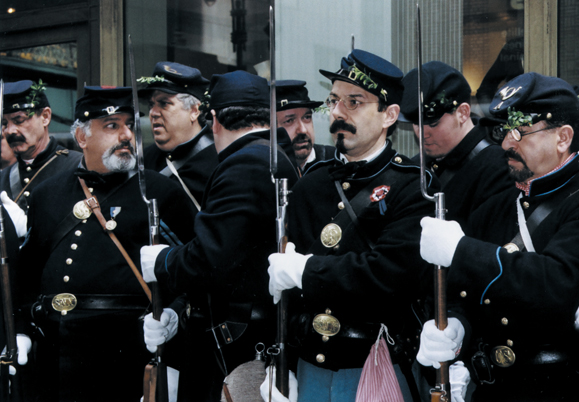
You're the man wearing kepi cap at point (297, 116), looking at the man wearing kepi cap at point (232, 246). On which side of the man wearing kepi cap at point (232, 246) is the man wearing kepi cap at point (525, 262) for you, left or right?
left

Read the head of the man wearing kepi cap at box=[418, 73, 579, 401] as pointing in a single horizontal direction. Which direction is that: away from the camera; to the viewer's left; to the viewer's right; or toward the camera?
to the viewer's left

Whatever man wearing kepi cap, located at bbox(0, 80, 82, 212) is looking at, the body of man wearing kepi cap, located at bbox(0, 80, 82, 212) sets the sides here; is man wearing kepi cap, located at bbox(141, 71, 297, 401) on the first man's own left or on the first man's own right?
on the first man's own left

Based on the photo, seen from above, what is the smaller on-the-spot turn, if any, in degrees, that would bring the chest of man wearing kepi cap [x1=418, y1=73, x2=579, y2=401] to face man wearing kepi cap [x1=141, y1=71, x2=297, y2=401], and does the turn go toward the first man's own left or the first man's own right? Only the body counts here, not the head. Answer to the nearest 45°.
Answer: approximately 45° to the first man's own right

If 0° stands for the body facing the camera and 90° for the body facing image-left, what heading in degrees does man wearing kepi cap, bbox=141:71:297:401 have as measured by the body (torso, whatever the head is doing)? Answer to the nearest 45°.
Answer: approximately 135°

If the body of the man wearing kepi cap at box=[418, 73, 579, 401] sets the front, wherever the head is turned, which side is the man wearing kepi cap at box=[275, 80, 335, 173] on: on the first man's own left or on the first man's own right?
on the first man's own right

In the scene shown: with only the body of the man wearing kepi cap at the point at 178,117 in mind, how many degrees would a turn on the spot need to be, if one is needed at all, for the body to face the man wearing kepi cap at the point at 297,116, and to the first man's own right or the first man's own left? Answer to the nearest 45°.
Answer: approximately 135° to the first man's own left

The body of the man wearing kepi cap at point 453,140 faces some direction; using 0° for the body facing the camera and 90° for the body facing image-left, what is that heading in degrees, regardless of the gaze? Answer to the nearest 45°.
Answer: approximately 90°

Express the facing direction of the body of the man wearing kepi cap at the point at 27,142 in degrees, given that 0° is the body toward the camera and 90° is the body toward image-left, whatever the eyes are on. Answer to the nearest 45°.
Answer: approximately 45°

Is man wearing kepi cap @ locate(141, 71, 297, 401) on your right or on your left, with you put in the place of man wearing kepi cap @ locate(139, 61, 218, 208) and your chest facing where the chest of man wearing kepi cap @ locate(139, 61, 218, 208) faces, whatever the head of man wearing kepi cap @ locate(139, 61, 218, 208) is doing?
on your left
